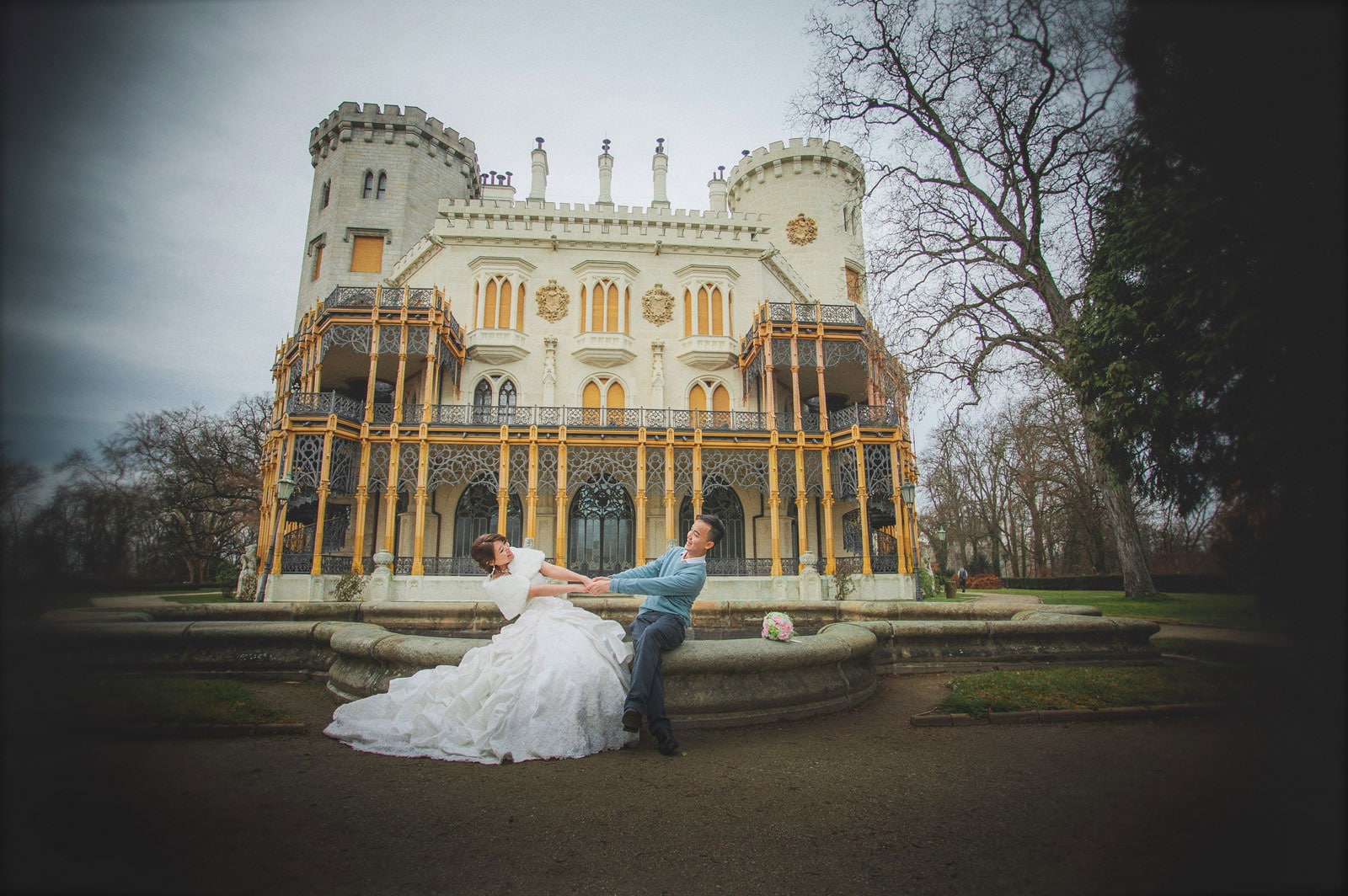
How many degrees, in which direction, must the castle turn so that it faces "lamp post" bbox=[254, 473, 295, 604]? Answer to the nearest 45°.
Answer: approximately 45° to its right

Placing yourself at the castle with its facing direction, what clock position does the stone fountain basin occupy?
The stone fountain basin is roughly at 12 o'clock from the castle.

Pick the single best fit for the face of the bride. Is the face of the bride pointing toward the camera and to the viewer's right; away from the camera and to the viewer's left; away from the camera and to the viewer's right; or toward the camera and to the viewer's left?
toward the camera and to the viewer's right

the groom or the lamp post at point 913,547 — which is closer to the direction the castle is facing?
the groom

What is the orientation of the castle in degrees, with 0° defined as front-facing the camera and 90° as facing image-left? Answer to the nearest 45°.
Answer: approximately 0°

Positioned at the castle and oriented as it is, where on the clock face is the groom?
The groom is roughly at 12 o'clock from the castle.

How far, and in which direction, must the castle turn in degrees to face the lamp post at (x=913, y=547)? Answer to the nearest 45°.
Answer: approximately 45° to its left

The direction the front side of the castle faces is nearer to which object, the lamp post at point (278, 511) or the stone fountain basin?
the stone fountain basin

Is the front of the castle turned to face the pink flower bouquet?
yes

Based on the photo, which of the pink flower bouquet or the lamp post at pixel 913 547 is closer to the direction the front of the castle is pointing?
the pink flower bouquet

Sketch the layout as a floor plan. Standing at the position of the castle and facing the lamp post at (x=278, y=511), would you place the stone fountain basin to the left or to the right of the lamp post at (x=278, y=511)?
left
